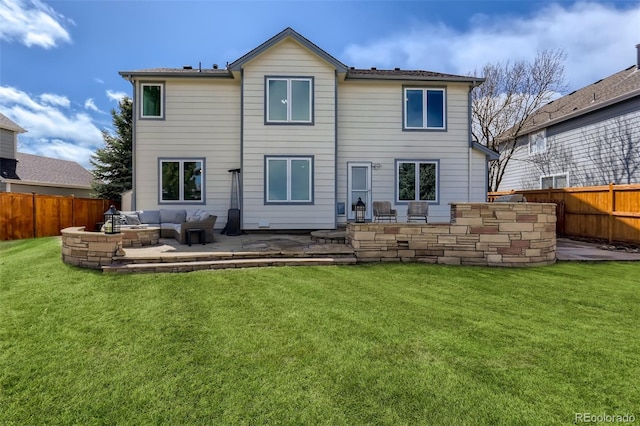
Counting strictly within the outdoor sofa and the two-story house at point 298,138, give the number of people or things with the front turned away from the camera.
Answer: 1

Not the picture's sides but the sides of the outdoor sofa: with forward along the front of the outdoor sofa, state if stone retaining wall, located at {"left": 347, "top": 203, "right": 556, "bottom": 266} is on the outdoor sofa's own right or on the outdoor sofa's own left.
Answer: on the outdoor sofa's own left

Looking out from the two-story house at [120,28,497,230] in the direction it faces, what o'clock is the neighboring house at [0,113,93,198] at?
The neighboring house is roughly at 10 o'clock from the two-story house.

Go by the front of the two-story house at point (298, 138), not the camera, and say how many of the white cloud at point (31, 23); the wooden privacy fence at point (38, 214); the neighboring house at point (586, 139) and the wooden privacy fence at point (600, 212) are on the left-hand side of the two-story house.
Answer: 2

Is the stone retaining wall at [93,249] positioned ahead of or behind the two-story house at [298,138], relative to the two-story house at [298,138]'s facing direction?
behind

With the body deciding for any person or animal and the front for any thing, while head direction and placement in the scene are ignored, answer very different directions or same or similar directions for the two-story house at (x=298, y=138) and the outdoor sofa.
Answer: very different directions

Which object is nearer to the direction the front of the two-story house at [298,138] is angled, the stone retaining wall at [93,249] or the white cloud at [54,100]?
the white cloud

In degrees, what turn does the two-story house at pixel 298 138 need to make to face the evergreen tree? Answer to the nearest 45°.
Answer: approximately 45° to its left

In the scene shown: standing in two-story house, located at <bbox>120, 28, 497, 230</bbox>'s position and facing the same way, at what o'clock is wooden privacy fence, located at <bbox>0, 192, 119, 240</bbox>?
The wooden privacy fence is roughly at 9 o'clock from the two-story house.

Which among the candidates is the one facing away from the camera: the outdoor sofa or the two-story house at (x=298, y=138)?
the two-story house

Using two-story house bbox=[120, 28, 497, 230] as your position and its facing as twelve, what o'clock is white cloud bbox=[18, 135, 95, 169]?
The white cloud is roughly at 10 o'clock from the two-story house.

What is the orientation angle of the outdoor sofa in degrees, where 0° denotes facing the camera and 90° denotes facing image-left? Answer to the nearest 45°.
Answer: approximately 45°

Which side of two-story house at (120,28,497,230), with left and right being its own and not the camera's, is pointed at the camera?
back

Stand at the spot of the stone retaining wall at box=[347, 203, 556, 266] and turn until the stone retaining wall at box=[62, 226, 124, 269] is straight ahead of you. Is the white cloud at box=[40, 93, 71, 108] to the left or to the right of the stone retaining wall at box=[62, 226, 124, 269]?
right
